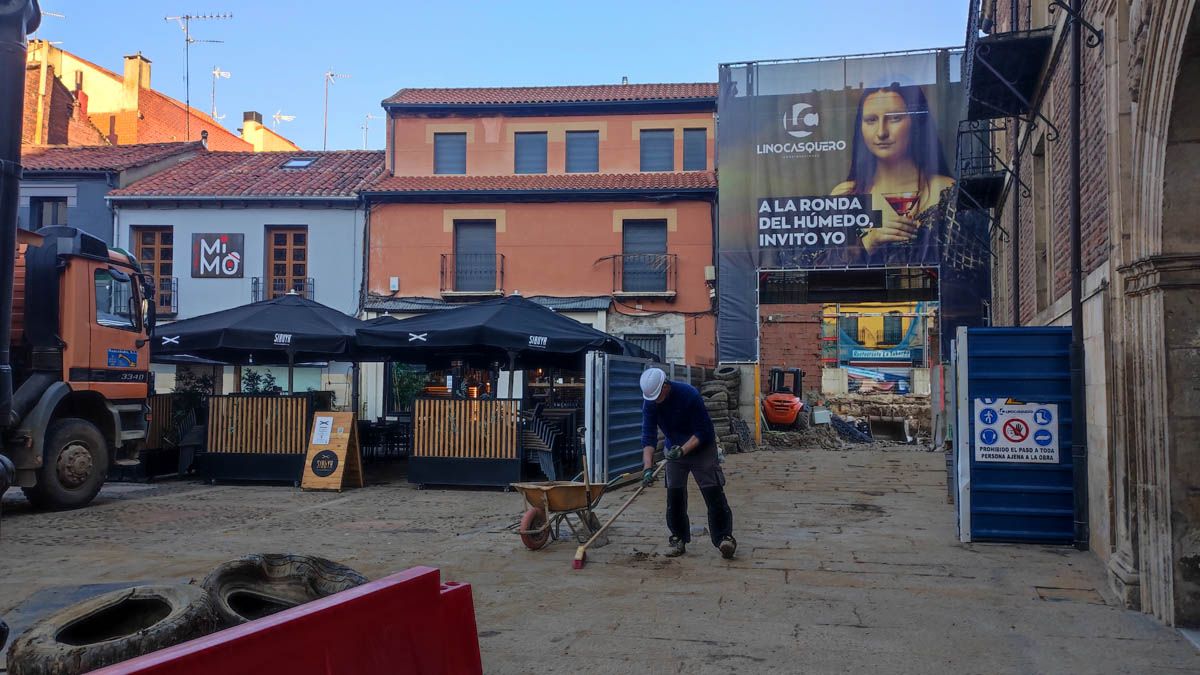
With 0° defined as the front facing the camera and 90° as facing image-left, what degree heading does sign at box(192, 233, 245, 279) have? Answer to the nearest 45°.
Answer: approximately 0°

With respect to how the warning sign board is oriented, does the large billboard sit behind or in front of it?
behind

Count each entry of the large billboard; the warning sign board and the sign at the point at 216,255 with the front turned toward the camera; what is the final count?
3

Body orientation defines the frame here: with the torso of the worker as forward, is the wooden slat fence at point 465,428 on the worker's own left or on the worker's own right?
on the worker's own right

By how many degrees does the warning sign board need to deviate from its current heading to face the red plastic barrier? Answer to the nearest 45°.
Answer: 0° — it already faces it

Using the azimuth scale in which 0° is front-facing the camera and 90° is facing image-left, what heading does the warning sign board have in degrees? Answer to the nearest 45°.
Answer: approximately 0°

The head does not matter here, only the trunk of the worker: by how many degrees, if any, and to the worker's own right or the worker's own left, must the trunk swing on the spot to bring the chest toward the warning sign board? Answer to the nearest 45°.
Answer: approximately 135° to the worker's own left

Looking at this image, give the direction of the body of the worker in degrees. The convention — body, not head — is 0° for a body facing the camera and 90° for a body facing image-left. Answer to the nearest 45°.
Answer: approximately 45°

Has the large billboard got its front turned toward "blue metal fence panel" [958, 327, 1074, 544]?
yes

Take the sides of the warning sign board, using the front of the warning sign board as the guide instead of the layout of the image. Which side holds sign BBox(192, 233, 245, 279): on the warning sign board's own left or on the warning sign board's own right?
on the warning sign board's own right
